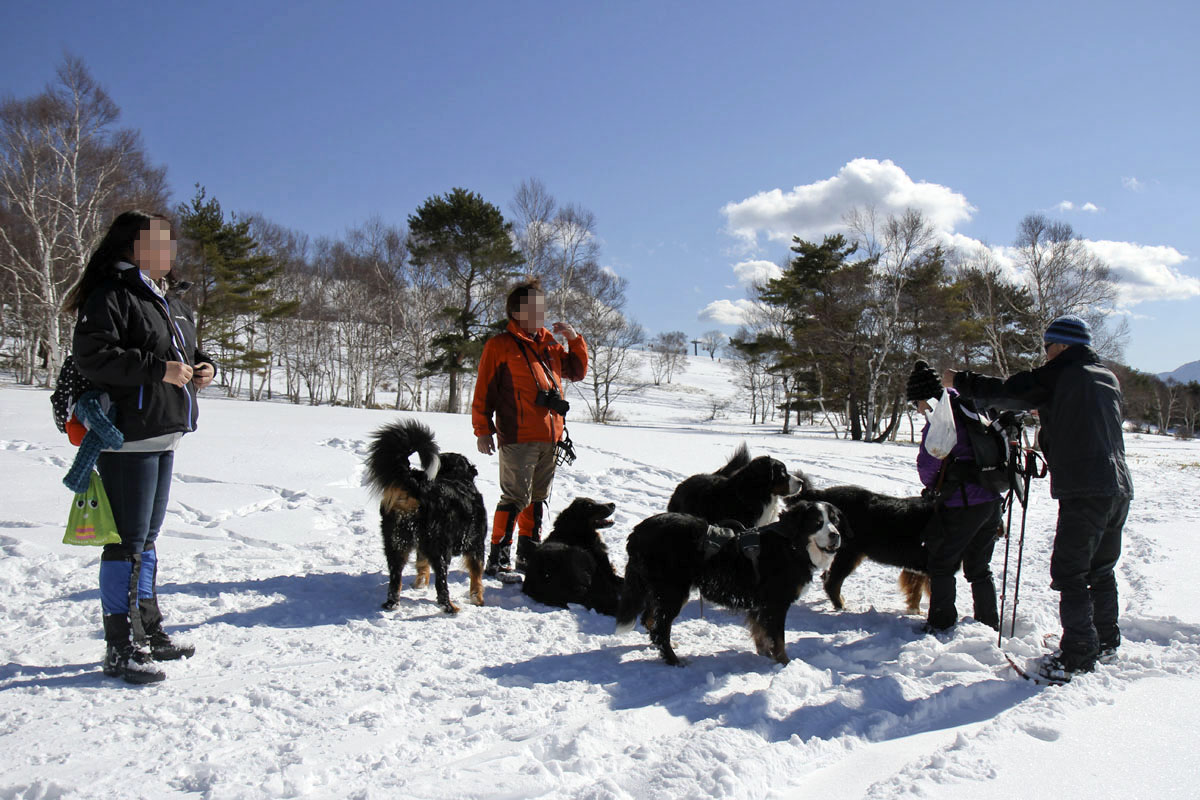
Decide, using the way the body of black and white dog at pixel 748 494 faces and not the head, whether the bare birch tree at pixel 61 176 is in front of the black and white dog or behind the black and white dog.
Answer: behind

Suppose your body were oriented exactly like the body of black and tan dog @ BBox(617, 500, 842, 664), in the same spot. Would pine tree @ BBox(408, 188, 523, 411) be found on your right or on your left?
on your left

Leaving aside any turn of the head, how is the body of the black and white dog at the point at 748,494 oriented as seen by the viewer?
to the viewer's right

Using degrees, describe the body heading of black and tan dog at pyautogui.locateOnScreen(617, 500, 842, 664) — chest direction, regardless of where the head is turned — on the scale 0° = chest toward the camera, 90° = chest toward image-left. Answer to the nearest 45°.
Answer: approximately 270°

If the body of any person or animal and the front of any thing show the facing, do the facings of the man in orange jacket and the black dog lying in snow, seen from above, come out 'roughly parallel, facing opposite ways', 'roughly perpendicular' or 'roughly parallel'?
roughly perpendicular

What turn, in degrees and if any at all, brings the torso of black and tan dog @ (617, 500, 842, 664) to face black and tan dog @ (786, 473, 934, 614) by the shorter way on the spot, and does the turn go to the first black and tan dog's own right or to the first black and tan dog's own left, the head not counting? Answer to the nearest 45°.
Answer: approximately 45° to the first black and tan dog's own left
